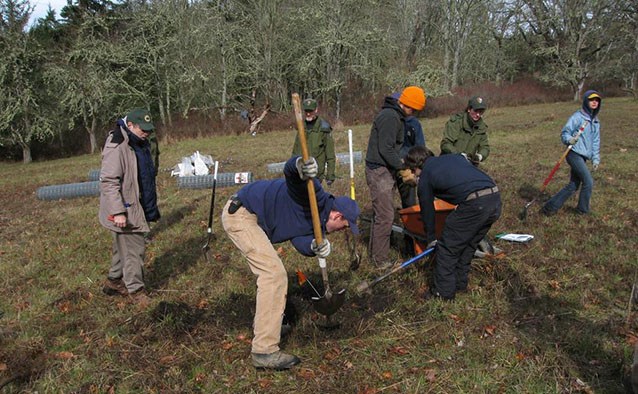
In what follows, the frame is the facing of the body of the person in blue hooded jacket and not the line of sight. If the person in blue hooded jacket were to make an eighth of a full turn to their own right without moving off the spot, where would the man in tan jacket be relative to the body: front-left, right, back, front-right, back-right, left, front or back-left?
front-right

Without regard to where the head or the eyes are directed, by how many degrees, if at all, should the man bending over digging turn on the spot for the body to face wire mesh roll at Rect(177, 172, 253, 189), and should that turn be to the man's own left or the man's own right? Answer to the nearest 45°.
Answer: approximately 90° to the man's own left

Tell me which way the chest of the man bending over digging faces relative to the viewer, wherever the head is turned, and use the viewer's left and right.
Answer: facing to the right of the viewer

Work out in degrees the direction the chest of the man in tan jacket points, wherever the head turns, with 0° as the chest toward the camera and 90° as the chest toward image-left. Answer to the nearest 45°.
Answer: approximately 315°

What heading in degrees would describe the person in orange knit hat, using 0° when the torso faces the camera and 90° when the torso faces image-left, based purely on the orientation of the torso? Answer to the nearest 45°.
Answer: approximately 270°

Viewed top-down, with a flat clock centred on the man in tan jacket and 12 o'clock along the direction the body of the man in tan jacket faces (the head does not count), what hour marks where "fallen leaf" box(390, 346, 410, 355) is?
The fallen leaf is roughly at 12 o'clock from the man in tan jacket.

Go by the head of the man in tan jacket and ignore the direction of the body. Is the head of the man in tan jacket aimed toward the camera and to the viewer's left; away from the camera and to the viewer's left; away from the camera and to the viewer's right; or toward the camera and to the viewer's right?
toward the camera and to the viewer's right
